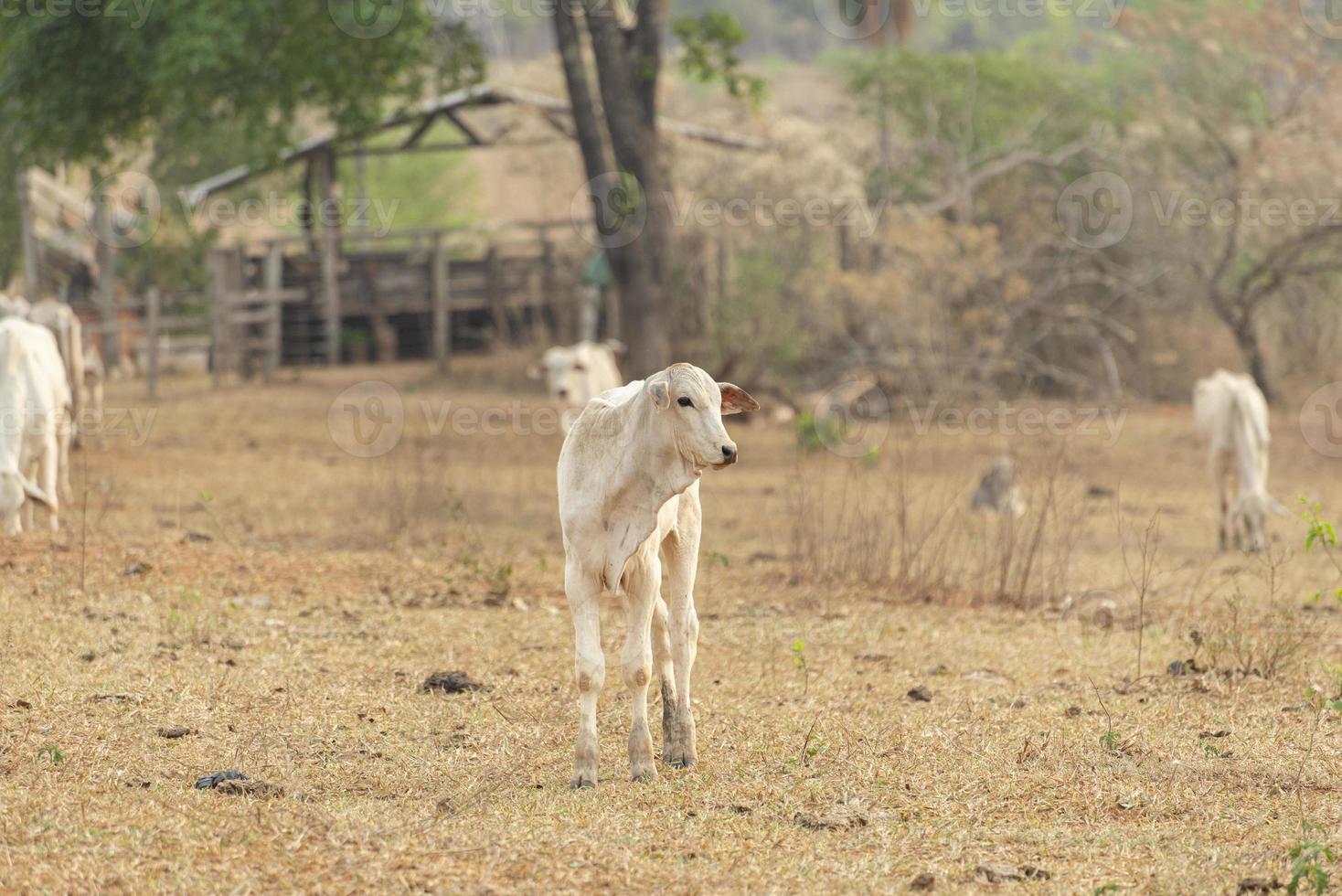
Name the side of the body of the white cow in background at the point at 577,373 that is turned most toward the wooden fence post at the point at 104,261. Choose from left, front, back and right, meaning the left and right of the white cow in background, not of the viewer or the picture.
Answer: right

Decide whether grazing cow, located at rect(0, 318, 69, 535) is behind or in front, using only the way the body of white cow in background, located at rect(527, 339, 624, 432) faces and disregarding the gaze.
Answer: in front

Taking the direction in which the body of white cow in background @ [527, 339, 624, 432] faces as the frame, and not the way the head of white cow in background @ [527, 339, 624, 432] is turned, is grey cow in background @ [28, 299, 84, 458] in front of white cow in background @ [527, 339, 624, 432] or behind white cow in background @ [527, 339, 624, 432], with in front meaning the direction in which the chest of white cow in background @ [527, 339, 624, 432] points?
in front

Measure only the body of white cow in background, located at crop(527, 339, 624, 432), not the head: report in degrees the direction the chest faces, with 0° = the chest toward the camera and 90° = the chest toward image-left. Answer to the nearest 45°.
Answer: approximately 45°

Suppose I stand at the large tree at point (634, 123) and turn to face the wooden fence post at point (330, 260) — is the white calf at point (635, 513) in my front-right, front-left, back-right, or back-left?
back-left

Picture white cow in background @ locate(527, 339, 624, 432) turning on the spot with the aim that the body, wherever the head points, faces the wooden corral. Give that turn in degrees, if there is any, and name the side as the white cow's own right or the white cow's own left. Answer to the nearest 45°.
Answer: approximately 135° to the white cow's own right

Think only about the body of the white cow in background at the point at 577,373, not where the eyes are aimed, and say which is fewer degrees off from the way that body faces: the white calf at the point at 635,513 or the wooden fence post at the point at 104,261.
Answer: the white calf
